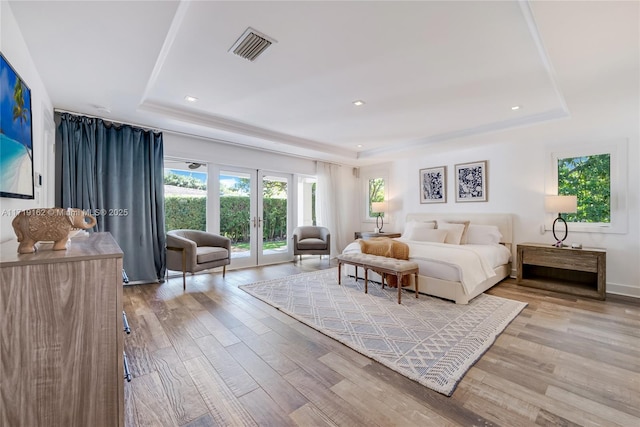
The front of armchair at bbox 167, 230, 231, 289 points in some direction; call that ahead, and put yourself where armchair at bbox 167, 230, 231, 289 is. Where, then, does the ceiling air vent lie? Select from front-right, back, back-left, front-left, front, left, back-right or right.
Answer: front-right

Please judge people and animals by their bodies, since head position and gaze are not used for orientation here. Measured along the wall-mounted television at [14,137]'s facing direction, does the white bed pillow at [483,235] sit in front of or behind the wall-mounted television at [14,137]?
in front

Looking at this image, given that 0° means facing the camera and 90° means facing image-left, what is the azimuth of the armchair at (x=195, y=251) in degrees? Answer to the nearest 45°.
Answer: approximately 315°

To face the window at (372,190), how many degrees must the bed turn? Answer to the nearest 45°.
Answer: approximately 90° to its right

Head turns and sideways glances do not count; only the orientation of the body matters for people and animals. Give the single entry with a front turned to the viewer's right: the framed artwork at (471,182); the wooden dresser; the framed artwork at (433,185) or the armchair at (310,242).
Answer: the wooden dresser

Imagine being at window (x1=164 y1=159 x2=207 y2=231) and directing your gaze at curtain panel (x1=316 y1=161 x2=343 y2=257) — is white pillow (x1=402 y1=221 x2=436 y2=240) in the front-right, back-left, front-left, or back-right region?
front-right

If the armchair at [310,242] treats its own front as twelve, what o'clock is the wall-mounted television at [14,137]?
The wall-mounted television is roughly at 1 o'clock from the armchair.

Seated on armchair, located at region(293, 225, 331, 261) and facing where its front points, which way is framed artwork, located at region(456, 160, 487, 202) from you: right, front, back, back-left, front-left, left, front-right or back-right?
left

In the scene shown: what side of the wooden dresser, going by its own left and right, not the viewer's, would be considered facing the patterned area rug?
front

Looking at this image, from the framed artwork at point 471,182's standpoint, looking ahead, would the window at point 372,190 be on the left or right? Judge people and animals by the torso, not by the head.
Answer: on its right

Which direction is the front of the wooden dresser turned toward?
to the viewer's right

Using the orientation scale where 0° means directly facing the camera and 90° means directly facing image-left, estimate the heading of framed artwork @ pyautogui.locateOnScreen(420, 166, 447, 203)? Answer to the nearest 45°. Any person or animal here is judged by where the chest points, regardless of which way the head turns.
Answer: approximately 45°

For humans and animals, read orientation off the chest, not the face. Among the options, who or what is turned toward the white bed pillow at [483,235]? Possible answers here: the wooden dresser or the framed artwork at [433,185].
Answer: the wooden dresser

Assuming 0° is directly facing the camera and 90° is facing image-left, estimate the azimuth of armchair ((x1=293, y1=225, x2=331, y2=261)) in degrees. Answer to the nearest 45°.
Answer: approximately 0°

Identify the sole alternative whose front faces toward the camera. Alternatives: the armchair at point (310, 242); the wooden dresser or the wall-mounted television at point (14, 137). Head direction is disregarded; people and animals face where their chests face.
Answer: the armchair
